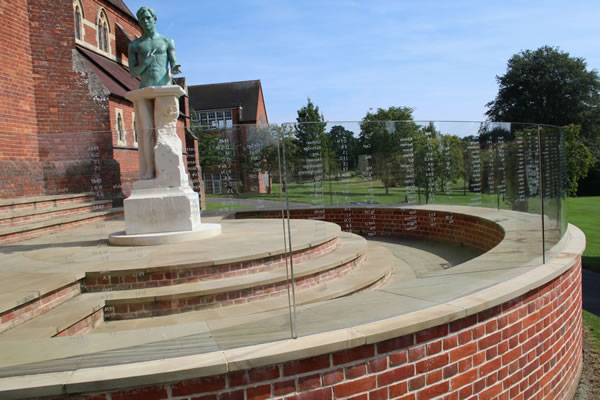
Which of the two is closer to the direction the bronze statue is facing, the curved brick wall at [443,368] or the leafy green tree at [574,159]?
the curved brick wall

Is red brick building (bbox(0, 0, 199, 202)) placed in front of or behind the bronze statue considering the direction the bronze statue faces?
behind

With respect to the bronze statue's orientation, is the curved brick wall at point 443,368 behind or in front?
in front

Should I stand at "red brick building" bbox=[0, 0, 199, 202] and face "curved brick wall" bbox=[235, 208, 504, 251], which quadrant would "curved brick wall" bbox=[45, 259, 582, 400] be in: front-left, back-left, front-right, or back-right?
front-right

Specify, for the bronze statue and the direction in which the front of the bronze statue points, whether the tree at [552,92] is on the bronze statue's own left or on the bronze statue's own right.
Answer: on the bronze statue's own left

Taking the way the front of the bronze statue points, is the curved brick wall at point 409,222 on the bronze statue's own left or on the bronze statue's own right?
on the bronze statue's own left

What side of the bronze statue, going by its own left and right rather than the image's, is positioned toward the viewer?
front
